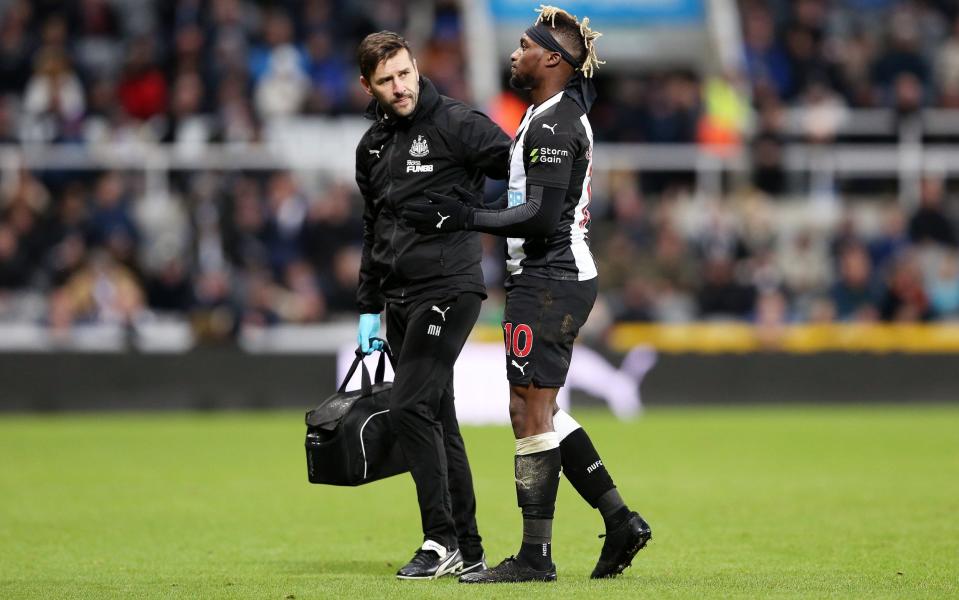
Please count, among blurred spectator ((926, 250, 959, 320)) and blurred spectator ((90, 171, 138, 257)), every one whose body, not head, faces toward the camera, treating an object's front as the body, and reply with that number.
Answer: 2

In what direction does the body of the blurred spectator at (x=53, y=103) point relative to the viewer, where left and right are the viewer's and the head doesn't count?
facing the viewer

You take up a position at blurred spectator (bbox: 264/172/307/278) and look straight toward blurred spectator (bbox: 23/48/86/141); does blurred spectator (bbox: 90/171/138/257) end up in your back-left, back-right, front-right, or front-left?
front-left

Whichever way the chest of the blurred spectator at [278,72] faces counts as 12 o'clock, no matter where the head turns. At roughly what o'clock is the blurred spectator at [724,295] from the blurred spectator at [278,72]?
the blurred spectator at [724,295] is roughly at 10 o'clock from the blurred spectator at [278,72].

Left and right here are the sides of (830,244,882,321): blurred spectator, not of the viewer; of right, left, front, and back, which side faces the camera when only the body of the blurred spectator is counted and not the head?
front

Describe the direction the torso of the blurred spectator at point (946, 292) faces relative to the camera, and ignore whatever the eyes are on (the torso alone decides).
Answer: toward the camera

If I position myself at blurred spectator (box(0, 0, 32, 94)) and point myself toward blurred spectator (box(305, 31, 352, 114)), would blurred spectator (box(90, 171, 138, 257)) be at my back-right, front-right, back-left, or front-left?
front-right

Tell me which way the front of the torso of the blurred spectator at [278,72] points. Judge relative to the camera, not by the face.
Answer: toward the camera
